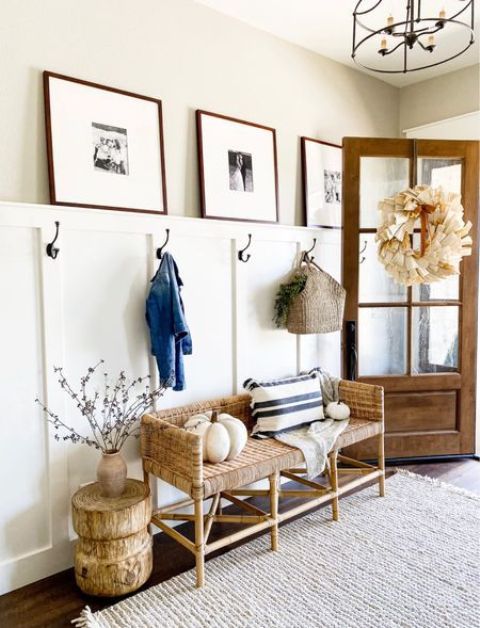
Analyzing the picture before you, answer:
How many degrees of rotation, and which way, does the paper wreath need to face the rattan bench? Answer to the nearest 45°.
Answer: approximately 45° to its right

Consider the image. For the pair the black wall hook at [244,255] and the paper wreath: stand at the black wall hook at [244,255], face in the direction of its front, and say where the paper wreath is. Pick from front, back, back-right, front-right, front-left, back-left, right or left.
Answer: front-left

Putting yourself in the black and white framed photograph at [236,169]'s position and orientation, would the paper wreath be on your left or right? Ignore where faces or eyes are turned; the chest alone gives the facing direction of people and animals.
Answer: on your left

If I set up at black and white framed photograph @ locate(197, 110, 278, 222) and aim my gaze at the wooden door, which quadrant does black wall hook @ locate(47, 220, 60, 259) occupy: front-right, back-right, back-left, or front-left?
back-right

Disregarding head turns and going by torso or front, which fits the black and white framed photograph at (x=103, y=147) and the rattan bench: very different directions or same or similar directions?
same or similar directions

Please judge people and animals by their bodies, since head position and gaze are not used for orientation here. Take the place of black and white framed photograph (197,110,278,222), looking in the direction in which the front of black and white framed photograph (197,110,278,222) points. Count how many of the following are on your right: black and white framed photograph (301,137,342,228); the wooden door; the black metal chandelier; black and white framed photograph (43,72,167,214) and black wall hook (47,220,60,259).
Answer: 2

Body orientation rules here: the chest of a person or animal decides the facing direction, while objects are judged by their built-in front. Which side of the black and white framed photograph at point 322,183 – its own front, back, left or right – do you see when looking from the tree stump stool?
right

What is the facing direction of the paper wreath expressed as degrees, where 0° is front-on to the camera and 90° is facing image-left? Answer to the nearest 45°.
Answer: approximately 0°

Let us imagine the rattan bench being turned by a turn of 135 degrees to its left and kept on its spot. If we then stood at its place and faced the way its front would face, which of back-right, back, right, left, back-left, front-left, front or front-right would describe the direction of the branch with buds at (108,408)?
left

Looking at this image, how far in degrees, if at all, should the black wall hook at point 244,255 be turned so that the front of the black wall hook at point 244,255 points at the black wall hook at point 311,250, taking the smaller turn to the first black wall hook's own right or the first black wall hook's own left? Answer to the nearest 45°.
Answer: approximately 90° to the first black wall hook's own left

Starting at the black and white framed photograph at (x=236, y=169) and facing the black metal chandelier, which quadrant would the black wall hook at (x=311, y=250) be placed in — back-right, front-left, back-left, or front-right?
front-left

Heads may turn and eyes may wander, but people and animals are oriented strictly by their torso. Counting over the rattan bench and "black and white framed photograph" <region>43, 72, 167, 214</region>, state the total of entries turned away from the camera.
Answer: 0

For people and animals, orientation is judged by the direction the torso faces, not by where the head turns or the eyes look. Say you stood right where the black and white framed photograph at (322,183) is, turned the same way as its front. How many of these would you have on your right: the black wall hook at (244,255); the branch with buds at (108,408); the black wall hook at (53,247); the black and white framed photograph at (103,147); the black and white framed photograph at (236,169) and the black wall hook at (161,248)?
6

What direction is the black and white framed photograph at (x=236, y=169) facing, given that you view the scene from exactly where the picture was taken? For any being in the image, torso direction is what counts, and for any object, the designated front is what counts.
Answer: facing the viewer and to the right of the viewer
